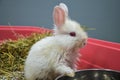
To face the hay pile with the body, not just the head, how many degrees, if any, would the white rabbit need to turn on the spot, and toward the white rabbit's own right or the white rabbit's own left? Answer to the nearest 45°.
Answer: approximately 135° to the white rabbit's own left

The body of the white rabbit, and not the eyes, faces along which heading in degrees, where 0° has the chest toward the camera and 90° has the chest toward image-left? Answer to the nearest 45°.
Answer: approximately 270°
